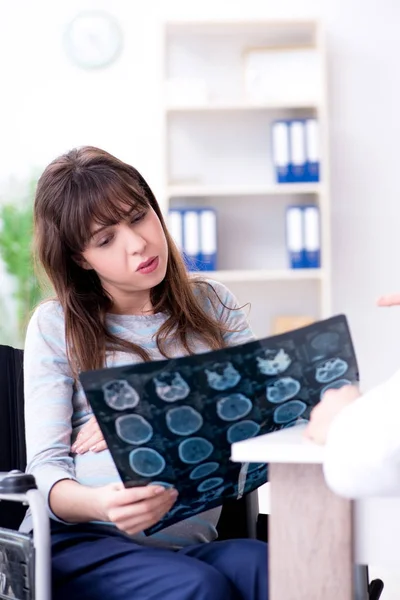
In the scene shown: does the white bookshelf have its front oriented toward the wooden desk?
yes

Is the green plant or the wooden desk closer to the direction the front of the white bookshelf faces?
the wooden desk

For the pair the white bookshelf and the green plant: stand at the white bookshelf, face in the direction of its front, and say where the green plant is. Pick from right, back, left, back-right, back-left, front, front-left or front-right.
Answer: right

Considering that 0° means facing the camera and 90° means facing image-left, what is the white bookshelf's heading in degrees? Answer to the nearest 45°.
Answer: approximately 0°
